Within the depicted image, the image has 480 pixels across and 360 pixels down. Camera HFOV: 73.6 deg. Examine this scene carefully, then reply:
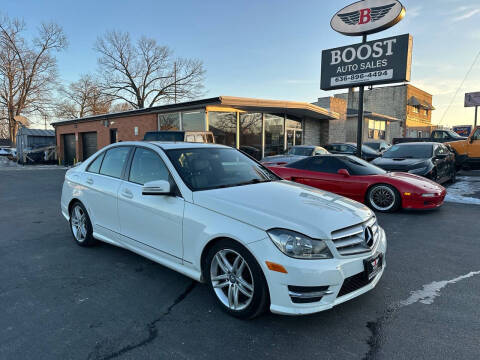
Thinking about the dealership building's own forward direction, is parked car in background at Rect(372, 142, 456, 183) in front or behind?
in front

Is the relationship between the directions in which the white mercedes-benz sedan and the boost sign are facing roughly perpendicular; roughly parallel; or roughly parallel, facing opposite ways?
roughly perpendicular

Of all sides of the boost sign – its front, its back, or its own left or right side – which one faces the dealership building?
right

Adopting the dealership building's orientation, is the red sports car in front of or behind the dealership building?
in front

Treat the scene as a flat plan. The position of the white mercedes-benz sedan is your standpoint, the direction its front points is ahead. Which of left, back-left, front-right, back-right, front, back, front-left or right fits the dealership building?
back-left

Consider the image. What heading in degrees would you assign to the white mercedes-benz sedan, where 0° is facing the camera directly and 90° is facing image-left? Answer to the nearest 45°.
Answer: approximately 315°

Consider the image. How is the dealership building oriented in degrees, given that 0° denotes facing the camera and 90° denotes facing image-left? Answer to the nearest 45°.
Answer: approximately 315°

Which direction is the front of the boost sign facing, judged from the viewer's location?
facing the viewer and to the left of the viewer

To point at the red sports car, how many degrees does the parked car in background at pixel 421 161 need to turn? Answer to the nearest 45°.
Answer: approximately 45° to its left
